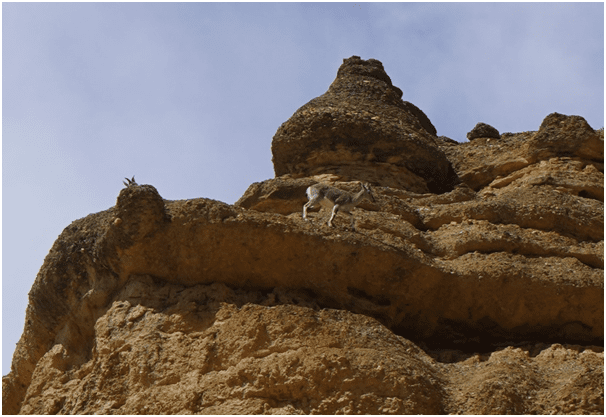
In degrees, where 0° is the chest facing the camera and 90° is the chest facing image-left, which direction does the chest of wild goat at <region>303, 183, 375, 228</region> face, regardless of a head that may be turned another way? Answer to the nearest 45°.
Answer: approximately 270°
